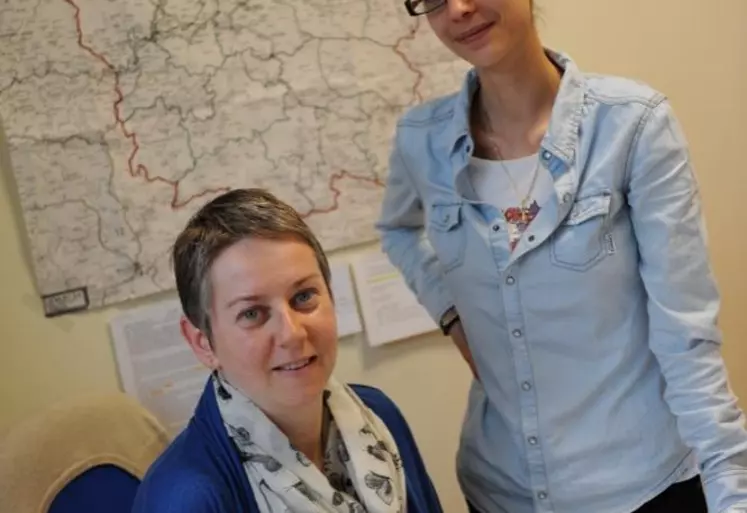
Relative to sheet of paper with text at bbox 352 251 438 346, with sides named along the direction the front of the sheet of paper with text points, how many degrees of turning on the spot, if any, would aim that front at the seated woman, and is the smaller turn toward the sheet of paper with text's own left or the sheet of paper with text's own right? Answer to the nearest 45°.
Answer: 0° — it already faces them

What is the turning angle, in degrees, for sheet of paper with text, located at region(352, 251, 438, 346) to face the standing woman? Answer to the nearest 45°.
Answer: approximately 45° to its left

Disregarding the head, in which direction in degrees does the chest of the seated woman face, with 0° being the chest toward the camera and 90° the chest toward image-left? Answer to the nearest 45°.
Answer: approximately 315°

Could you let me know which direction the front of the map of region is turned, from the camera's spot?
facing the viewer

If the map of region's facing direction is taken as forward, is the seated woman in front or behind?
in front

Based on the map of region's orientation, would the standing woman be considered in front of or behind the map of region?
in front

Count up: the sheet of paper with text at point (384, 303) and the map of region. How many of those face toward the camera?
2

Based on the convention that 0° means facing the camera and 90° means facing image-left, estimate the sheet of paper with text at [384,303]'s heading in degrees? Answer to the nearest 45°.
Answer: approximately 0°

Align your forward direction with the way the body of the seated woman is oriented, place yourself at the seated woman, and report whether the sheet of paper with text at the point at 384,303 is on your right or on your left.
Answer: on your left
